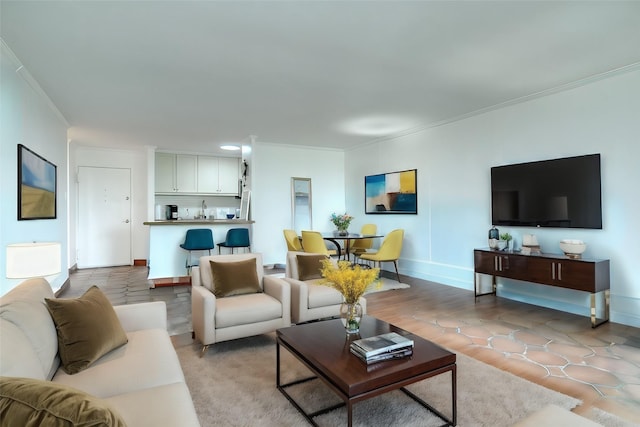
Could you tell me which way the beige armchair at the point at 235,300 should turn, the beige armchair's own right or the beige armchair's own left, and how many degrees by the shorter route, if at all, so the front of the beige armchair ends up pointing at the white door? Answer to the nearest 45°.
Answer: approximately 180°

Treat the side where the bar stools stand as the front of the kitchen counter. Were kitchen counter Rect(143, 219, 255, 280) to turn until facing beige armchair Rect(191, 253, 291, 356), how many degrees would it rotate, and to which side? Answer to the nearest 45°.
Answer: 0° — it already faces it

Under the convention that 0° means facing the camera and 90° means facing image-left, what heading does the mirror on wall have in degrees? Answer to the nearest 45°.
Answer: approximately 0°

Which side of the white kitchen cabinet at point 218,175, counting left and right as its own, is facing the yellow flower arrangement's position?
front

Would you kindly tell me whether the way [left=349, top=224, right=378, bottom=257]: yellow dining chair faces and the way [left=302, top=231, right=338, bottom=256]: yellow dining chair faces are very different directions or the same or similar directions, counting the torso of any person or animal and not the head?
very different directions

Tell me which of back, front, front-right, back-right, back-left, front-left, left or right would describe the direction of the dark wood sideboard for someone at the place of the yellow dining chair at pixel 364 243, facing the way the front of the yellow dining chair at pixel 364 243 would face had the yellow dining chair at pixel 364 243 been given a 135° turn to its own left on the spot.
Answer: front-right

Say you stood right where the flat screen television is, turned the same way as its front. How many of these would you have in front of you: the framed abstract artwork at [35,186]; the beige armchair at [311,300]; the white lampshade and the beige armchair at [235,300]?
4

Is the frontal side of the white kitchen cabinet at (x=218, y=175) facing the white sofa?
yes

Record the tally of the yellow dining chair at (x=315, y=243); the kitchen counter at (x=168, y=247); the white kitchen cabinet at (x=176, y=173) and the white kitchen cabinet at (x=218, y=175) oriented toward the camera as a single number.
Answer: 3

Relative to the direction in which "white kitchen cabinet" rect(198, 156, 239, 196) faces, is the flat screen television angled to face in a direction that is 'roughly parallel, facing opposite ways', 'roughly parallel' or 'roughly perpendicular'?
roughly perpendicular

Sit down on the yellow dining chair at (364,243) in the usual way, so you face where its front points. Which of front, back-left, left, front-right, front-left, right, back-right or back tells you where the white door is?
front-right

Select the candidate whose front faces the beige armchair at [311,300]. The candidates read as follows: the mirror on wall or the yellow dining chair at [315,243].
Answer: the mirror on wall

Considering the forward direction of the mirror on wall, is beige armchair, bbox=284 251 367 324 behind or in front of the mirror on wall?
in front

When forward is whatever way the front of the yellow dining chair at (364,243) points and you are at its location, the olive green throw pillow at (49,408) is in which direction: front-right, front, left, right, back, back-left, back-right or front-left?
front-left

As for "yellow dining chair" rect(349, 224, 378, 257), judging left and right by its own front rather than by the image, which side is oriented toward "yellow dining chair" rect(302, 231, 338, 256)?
front
